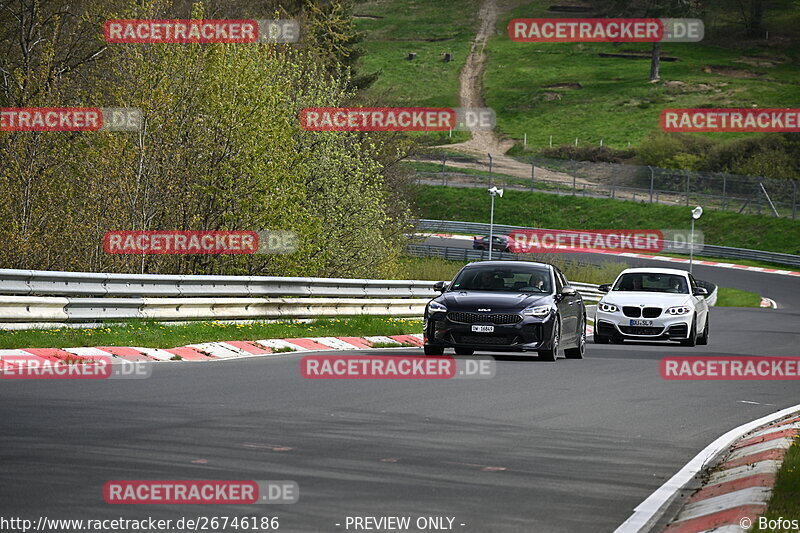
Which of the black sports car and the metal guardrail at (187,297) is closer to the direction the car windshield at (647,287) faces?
the black sports car

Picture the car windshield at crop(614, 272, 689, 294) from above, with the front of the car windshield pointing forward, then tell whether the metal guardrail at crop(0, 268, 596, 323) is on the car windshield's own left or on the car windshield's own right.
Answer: on the car windshield's own right

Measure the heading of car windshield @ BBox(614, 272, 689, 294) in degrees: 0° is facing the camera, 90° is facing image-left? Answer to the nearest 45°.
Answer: approximately 0°

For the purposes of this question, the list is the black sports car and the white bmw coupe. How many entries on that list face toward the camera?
2

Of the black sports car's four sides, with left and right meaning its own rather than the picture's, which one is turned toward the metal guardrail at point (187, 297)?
right

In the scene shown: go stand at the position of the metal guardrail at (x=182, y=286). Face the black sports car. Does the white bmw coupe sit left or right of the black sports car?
left

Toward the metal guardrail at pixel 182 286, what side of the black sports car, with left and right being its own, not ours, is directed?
right

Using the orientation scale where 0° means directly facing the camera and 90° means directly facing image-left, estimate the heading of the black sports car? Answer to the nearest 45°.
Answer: approximately 0°
